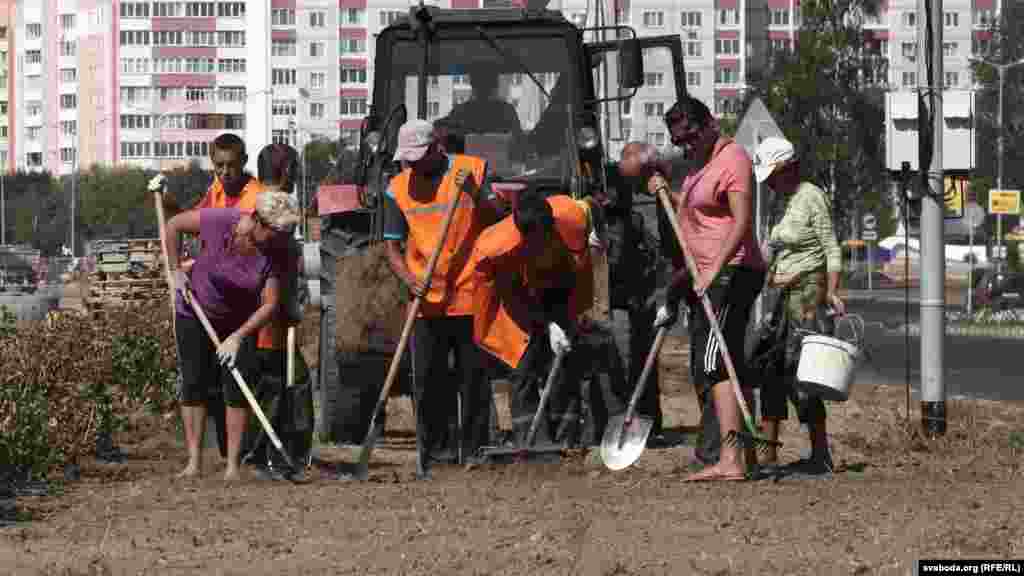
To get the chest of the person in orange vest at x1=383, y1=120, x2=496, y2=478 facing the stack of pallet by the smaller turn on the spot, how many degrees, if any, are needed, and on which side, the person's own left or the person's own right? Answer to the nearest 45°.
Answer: approximately 135° to the person's own right

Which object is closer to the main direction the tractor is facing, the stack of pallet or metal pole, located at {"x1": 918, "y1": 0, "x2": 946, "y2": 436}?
the metal pole

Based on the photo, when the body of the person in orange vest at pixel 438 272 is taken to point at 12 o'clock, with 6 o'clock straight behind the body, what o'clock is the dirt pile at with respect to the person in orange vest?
The dirt pile is roughly at 4 o'clock from the person in orange vest.

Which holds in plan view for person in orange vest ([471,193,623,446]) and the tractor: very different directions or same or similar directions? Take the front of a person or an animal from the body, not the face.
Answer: same or similar directions

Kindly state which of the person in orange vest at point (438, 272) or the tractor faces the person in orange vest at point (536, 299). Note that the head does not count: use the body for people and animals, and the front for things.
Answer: the tractor

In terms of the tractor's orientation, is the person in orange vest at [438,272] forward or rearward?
forward

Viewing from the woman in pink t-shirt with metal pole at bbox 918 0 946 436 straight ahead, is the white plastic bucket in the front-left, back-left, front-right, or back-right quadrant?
front-right

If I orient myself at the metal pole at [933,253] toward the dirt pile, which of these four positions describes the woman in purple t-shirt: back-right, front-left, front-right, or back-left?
front-left

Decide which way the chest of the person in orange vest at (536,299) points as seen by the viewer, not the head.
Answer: toward the camera

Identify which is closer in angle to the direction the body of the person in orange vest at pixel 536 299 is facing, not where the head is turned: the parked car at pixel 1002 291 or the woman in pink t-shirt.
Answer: the woman in pink t-shirt

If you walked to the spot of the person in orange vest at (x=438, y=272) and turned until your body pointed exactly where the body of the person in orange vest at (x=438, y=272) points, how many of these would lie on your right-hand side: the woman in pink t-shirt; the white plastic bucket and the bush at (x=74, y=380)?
1

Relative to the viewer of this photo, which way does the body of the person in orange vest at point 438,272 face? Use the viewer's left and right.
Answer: facing the viewer and to the left of the viewer

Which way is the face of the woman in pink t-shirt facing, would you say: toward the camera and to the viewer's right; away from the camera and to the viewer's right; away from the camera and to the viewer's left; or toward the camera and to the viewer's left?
toward the camera and to the viewer's left

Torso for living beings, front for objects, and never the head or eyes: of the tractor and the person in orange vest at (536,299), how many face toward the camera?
2

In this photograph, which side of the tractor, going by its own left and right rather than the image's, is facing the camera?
front

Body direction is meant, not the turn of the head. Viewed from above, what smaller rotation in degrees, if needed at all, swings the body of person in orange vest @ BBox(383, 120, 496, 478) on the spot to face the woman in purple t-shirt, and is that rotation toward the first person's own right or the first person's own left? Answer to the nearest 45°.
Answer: approximately 45° to the first person's own right
